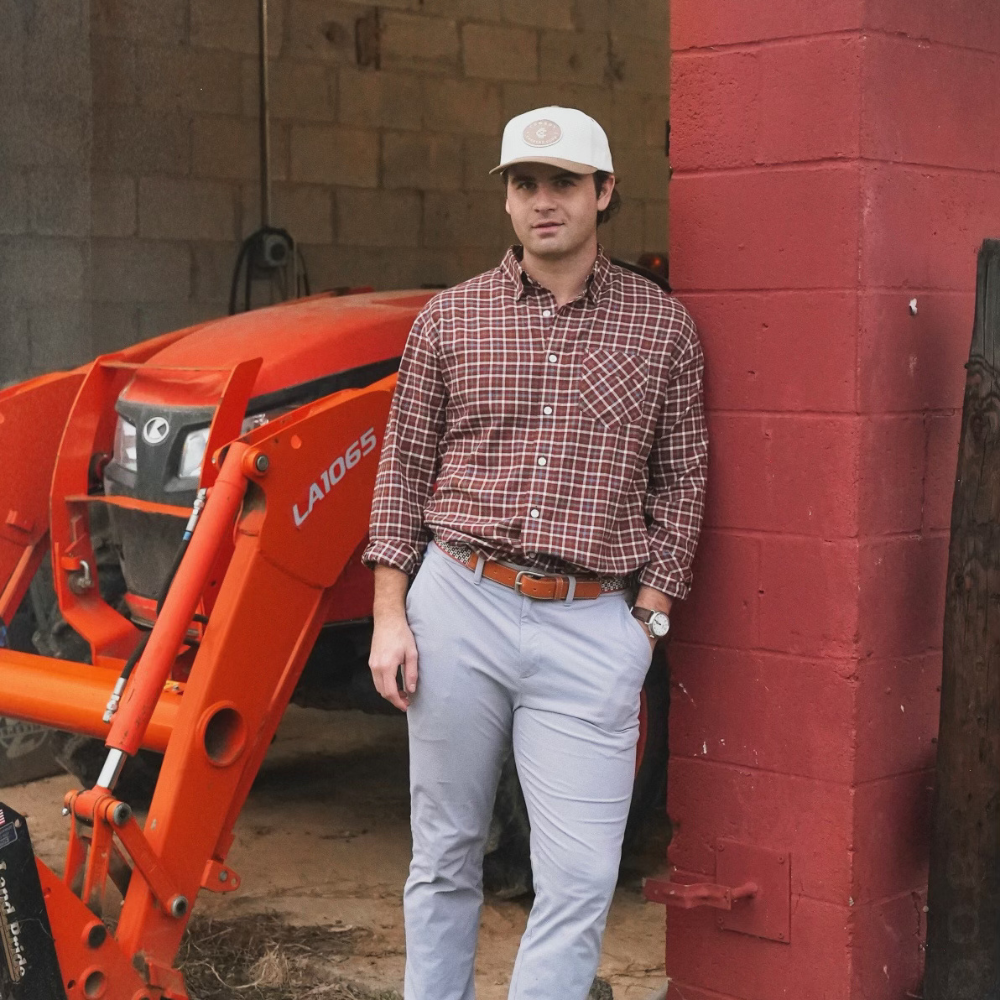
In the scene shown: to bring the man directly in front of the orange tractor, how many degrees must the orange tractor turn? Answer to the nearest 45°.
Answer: approximately 90° to its left

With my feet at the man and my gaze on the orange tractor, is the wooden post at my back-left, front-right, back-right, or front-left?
back-right

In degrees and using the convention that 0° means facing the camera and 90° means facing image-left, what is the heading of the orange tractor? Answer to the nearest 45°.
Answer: approximately 45°

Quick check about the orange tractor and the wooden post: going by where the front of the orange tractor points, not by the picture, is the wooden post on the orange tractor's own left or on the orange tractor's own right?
on the orange tractor's own left

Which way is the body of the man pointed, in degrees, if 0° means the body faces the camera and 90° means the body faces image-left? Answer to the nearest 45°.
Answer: approximately 0°

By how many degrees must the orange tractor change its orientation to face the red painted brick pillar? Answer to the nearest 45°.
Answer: approximately 90° to its left

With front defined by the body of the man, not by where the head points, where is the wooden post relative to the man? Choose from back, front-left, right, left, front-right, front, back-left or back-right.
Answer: left

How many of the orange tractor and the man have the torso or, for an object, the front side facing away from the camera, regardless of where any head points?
0

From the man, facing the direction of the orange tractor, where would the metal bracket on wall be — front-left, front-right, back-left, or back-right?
back-right
